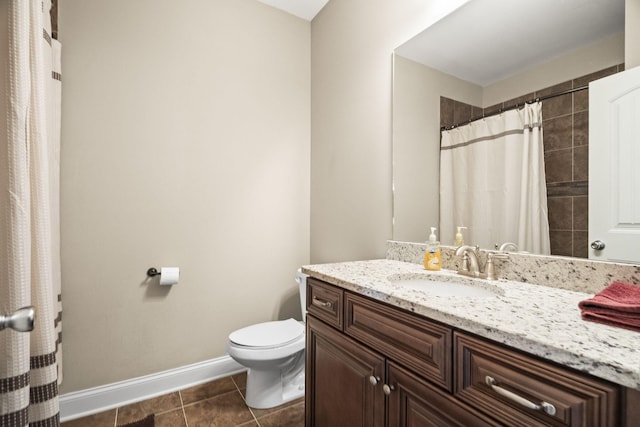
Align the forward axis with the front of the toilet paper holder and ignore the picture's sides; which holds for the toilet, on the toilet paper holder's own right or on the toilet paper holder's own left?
on the toilet paper holder's own left

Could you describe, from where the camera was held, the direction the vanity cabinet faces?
facing the viewer and to the left of the viewer

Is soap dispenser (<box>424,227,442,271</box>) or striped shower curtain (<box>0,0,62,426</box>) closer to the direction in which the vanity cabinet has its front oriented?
the striped shower curtain

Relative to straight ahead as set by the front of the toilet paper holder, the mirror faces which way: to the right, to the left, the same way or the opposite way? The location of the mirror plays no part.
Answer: to the right

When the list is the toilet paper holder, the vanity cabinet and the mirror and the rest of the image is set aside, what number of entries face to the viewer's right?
0

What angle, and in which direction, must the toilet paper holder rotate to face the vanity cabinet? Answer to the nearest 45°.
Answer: approximately 45° to its left

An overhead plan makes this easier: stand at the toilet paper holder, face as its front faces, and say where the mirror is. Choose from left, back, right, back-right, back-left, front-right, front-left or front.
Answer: front-left

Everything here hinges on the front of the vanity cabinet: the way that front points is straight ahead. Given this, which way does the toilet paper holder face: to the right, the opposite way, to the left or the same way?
to the left

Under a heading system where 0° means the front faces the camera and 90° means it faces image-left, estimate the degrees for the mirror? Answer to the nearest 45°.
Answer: approximately 45°

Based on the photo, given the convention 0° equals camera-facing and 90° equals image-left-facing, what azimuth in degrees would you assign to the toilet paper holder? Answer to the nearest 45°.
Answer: approximately 0°

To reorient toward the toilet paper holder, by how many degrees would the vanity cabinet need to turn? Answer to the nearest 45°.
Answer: approximately 45° to its right

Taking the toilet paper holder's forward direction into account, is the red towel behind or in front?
in front
